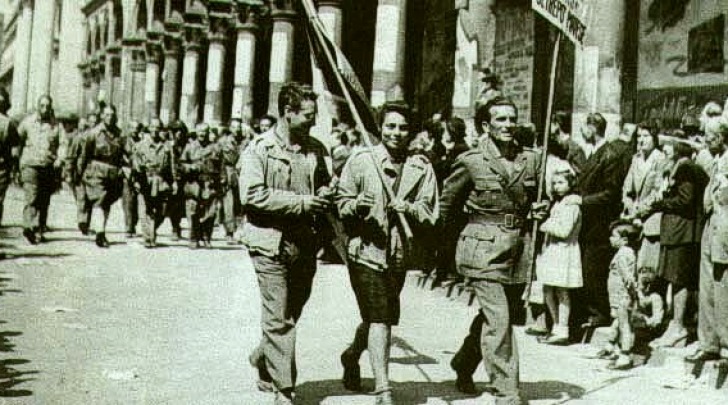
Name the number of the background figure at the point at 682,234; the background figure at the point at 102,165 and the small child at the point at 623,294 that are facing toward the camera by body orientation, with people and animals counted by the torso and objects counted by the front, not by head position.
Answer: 1

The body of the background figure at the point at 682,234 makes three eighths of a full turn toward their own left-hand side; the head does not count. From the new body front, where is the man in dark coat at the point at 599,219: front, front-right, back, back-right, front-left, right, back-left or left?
back

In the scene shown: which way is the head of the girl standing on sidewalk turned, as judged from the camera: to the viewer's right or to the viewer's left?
to the viewer's left

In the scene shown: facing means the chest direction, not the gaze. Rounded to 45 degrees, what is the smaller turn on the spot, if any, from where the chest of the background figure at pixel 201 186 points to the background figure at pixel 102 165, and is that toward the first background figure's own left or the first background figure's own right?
approximately 45° to the first background figure's own right

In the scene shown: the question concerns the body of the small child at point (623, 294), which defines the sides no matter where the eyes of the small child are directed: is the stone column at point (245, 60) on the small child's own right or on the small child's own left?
on the small child's own right

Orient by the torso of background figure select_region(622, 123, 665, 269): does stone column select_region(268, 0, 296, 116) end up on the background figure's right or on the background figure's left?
on the background figure's right

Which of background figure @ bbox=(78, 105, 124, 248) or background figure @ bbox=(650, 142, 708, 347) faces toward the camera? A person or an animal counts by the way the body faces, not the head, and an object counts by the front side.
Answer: background figure @ bbox=(78, 105, 124, 248)

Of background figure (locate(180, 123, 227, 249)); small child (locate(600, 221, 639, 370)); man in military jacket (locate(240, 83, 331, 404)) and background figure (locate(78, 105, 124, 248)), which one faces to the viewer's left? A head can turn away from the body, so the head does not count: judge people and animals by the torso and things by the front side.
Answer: the small child

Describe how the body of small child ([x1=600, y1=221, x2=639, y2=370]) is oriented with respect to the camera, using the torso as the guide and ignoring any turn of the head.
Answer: to the viewer's left

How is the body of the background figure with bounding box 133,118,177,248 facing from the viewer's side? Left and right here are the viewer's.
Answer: facing the viewer

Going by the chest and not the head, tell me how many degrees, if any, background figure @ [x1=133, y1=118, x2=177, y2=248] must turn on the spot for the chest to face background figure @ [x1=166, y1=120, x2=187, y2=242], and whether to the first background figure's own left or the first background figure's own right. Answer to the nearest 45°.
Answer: approximately 135° to the first background figure's own left

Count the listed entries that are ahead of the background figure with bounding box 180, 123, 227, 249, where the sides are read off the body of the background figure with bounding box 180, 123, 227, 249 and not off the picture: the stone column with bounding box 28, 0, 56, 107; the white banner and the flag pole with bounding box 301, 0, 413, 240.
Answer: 2

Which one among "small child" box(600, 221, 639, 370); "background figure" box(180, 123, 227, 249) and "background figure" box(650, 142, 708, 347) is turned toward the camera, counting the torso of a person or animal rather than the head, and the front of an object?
"background figure" box(180, 123, 227, 249)

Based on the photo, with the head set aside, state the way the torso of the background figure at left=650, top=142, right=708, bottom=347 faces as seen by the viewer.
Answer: to the viewer's left

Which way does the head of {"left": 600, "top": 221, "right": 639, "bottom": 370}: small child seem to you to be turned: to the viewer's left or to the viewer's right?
to the viewer's left

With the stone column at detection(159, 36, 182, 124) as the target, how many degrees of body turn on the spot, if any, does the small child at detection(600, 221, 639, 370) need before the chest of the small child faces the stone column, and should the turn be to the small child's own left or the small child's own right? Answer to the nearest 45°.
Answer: approximately 45° to the small child's own right

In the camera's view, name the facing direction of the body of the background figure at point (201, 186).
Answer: toward the camera

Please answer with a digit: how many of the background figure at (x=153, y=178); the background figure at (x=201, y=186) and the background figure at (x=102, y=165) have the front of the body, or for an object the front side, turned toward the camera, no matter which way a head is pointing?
3
